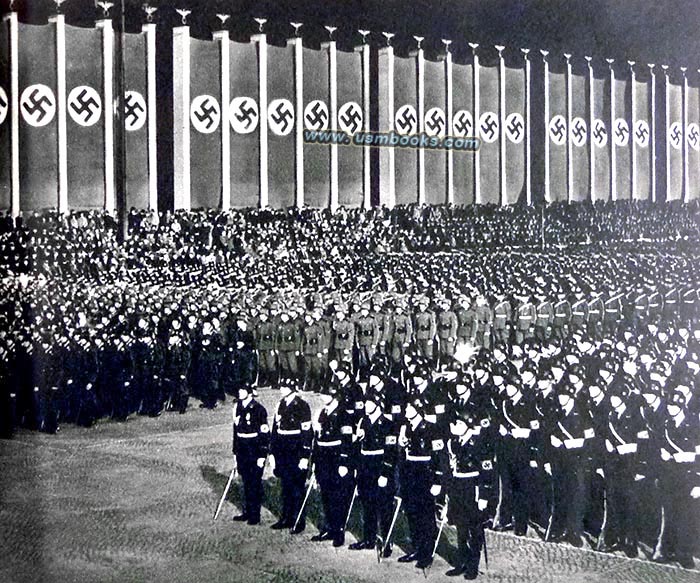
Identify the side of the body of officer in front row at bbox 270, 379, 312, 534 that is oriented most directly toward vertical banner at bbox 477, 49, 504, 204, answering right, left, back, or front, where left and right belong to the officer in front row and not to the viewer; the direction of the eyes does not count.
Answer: back

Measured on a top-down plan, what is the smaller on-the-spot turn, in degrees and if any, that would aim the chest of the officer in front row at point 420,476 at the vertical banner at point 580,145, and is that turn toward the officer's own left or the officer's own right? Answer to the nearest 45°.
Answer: approximately 180°

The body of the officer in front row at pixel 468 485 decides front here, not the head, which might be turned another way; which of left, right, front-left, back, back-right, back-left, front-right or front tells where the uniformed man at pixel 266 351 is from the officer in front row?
right

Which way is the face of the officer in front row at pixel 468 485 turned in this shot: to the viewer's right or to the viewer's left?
to the viewer's left

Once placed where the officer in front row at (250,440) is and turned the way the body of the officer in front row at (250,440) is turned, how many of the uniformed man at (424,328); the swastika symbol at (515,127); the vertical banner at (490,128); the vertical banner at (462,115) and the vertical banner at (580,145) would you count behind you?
5

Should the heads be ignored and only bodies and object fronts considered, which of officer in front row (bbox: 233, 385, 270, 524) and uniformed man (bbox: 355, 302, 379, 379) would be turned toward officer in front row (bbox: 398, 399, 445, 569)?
the uniformed man

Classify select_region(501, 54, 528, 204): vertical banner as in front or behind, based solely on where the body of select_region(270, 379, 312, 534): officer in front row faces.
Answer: behind

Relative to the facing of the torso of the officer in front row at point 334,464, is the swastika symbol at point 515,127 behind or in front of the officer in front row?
behind

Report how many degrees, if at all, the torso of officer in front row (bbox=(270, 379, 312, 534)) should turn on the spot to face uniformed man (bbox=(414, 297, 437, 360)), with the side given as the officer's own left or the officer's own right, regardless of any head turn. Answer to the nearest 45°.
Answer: approximately 180°

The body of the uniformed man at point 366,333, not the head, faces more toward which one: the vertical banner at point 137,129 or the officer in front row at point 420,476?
the officer in front row

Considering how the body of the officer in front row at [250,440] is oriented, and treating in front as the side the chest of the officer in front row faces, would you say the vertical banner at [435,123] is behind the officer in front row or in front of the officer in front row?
behind

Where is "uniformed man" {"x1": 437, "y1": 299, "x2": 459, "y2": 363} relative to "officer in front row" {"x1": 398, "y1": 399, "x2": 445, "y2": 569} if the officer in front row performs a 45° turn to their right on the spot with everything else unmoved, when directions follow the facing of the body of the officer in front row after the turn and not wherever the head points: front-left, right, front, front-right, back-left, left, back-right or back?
right
